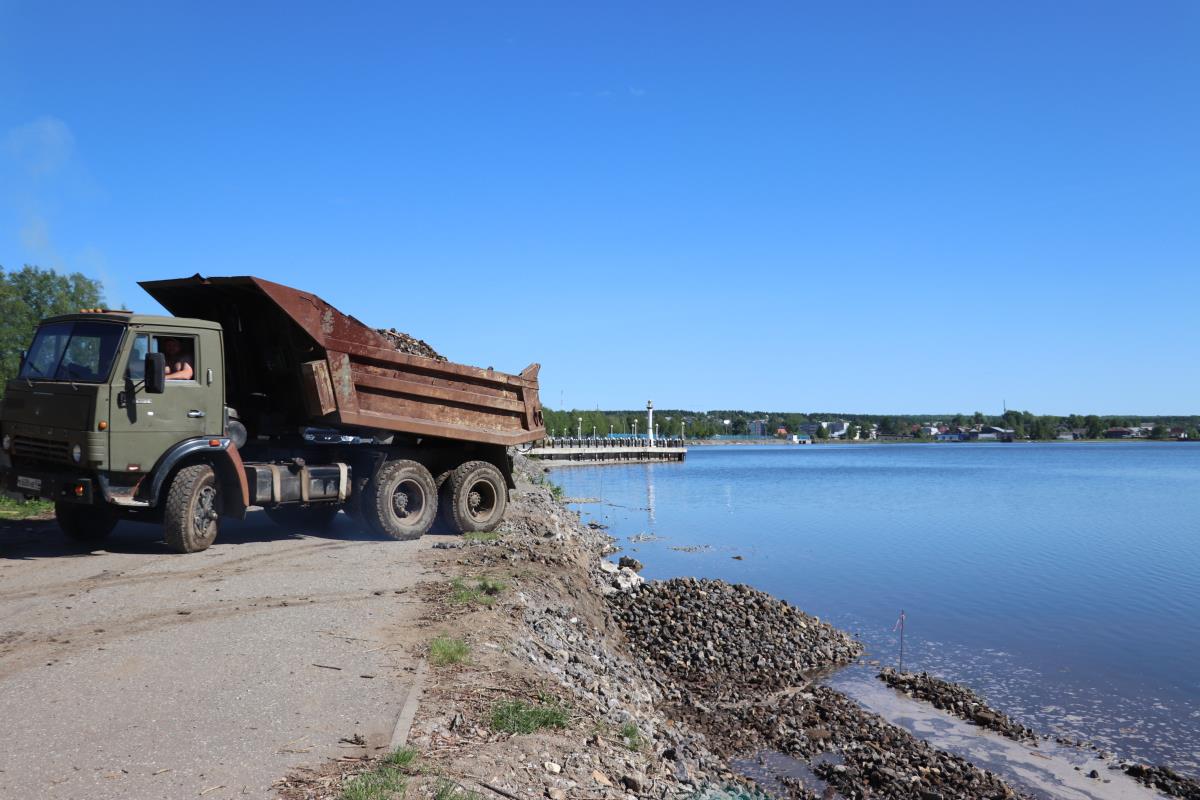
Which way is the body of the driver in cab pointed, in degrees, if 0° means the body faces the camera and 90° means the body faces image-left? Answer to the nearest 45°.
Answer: approximately 45°

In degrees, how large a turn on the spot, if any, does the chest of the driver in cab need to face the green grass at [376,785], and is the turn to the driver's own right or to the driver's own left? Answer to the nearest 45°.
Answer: approximately 45° to the driver's own left

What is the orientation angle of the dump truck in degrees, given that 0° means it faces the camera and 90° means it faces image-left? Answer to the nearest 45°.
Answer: approximately 45°
